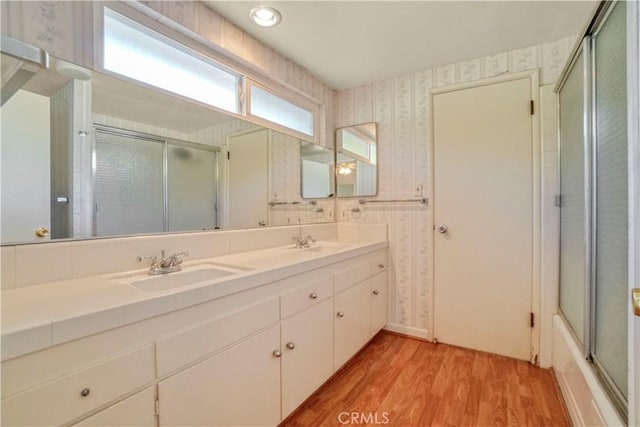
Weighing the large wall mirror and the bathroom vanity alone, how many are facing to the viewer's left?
0

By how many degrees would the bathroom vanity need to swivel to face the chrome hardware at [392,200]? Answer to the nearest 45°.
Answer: approximately 90° to its left

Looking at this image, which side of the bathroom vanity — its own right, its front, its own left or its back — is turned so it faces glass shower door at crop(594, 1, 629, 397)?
front

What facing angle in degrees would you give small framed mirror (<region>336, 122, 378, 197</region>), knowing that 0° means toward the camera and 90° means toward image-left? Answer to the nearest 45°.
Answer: approximately 45°

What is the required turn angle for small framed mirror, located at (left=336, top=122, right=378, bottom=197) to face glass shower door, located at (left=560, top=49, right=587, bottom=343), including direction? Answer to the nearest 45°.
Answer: approximately 90° to its left

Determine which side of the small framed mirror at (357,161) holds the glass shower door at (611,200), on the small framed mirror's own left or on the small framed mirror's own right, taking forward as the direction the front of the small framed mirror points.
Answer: on the small framed mirror's own left

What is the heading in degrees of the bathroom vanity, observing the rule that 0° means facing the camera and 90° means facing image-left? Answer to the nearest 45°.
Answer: approximately 315°

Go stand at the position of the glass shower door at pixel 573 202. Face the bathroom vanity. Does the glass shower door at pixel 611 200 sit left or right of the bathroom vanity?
left

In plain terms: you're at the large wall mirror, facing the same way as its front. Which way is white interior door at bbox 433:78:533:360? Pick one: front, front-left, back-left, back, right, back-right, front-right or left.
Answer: front-left

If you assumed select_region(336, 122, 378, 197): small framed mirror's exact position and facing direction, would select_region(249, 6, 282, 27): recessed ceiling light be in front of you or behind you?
in front

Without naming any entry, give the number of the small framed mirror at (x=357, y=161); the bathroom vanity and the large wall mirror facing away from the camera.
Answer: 0

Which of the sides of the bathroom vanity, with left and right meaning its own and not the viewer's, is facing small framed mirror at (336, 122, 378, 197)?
left

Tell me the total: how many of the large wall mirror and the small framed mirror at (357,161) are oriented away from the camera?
0

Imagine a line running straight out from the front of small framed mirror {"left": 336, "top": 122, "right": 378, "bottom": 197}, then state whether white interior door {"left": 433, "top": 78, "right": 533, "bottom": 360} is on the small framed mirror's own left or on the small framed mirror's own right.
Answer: on the small framed mirror's own left

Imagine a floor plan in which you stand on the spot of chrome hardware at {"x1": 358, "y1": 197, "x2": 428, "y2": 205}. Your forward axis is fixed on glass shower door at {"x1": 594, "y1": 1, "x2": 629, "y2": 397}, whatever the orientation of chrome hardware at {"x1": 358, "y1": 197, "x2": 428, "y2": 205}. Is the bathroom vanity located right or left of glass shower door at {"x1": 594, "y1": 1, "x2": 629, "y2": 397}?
right
